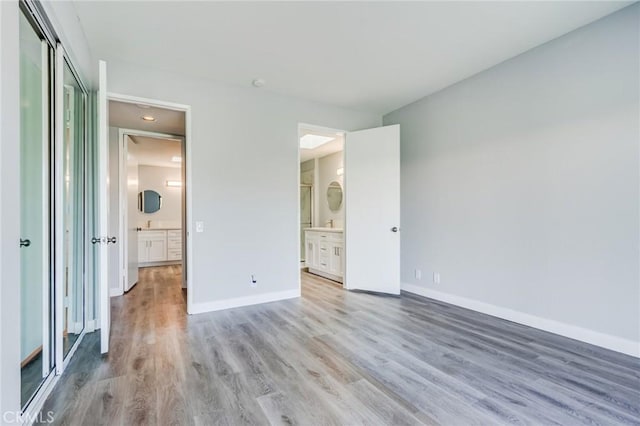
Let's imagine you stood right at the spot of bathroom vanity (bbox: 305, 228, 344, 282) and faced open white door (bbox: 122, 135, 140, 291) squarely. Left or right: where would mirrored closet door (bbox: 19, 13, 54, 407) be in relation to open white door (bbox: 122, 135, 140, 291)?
left

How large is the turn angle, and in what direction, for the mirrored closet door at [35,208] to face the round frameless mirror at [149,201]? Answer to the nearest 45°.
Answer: approximately 90° to its left

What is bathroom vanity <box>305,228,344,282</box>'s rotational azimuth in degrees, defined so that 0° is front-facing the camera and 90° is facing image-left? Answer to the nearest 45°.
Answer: approximately 45°

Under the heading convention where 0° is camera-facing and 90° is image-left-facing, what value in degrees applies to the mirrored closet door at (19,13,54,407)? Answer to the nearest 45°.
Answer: approximately 270°

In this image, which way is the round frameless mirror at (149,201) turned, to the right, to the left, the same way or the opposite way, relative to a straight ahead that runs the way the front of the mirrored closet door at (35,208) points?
to the right

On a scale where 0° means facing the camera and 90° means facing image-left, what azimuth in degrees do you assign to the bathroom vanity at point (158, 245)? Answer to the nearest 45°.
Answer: approximately 0°

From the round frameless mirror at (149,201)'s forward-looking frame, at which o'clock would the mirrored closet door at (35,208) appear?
The mirrored closet door is roughly at 12 o'clock from the round frameless mirror.

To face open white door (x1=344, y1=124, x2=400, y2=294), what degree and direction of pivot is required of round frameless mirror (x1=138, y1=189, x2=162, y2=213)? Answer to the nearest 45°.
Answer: approximately 45° to its left

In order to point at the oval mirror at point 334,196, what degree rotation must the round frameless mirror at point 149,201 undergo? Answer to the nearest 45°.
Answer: approximately 45° to its left
